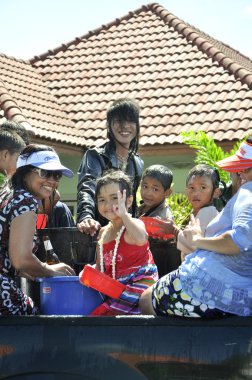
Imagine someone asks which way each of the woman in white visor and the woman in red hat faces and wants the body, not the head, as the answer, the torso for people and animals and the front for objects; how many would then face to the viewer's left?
1

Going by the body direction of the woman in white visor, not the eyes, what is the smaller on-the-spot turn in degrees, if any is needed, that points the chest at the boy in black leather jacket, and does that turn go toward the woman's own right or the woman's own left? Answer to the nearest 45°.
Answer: approximately 45° to the woman's own left

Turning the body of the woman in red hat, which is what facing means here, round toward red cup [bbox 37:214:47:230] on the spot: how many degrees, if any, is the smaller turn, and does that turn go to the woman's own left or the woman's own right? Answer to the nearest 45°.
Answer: approximately 45° to the woman's own right

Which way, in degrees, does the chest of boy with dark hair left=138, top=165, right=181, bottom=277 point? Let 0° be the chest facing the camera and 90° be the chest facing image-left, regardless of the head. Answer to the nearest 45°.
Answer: approximately 45°

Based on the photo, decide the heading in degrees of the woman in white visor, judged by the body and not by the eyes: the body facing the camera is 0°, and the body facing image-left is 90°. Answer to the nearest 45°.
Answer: approximately 270°

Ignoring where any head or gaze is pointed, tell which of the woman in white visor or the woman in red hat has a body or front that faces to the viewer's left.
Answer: the woman in red hat

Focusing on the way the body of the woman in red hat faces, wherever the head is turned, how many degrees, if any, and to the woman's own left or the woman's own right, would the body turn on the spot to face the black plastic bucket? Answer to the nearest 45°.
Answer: approximately 45° to the woman's own right

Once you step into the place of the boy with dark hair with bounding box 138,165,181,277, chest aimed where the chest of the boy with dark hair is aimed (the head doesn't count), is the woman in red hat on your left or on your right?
on your left

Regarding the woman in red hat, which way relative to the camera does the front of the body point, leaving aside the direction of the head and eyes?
to the viewer's left
